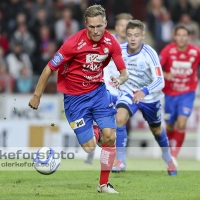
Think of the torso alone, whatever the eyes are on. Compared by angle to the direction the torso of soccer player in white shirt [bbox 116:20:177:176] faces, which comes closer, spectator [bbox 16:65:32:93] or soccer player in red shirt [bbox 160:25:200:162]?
the spectator

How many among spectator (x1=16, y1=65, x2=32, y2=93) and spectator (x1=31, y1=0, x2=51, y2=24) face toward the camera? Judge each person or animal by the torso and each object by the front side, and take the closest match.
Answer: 2
